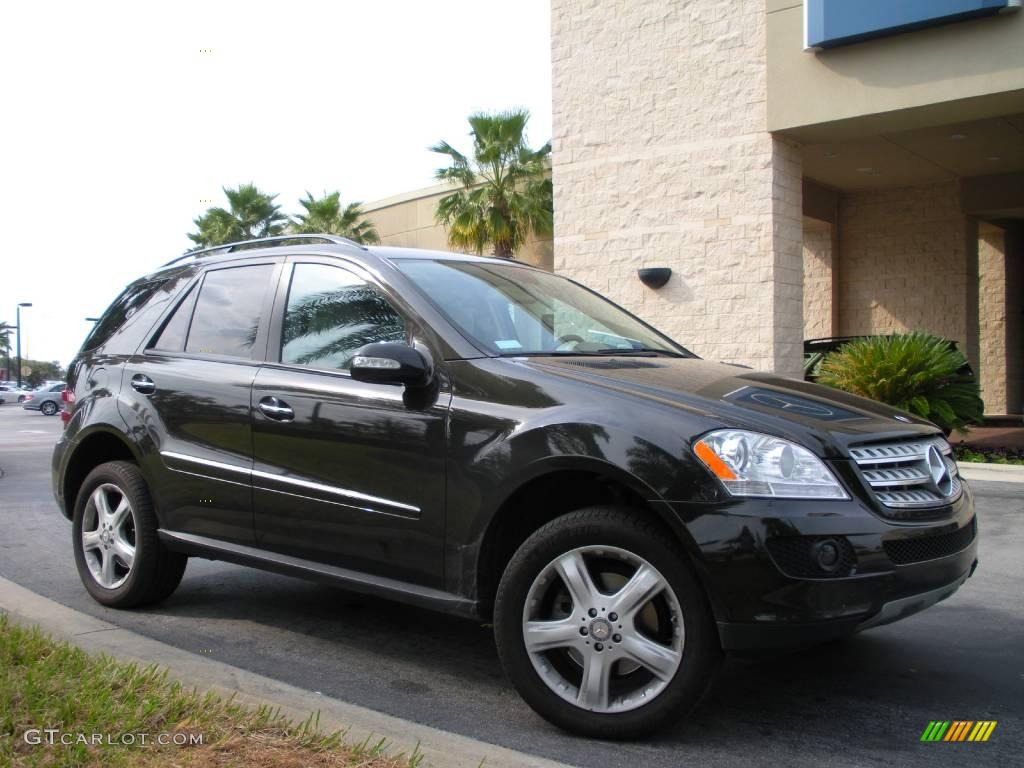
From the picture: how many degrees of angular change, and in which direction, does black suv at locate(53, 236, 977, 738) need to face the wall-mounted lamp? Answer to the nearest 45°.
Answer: approximately 135° to its left

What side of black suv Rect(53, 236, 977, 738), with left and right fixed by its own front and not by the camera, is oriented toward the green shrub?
left

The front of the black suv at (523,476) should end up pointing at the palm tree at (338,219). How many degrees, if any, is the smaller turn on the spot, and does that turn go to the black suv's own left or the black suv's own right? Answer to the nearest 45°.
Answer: approximately 135° to the black suv's own left

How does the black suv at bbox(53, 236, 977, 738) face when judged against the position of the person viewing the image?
facing the viewer and to the right of the viewer

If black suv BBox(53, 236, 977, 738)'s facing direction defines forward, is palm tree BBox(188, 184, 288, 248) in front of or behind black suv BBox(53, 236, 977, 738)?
behind

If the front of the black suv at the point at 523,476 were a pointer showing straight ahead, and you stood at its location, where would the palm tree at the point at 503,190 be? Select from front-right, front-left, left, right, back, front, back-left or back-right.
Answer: back-left
